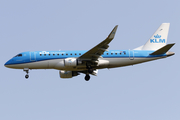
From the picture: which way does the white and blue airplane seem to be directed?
to the viewer's left
